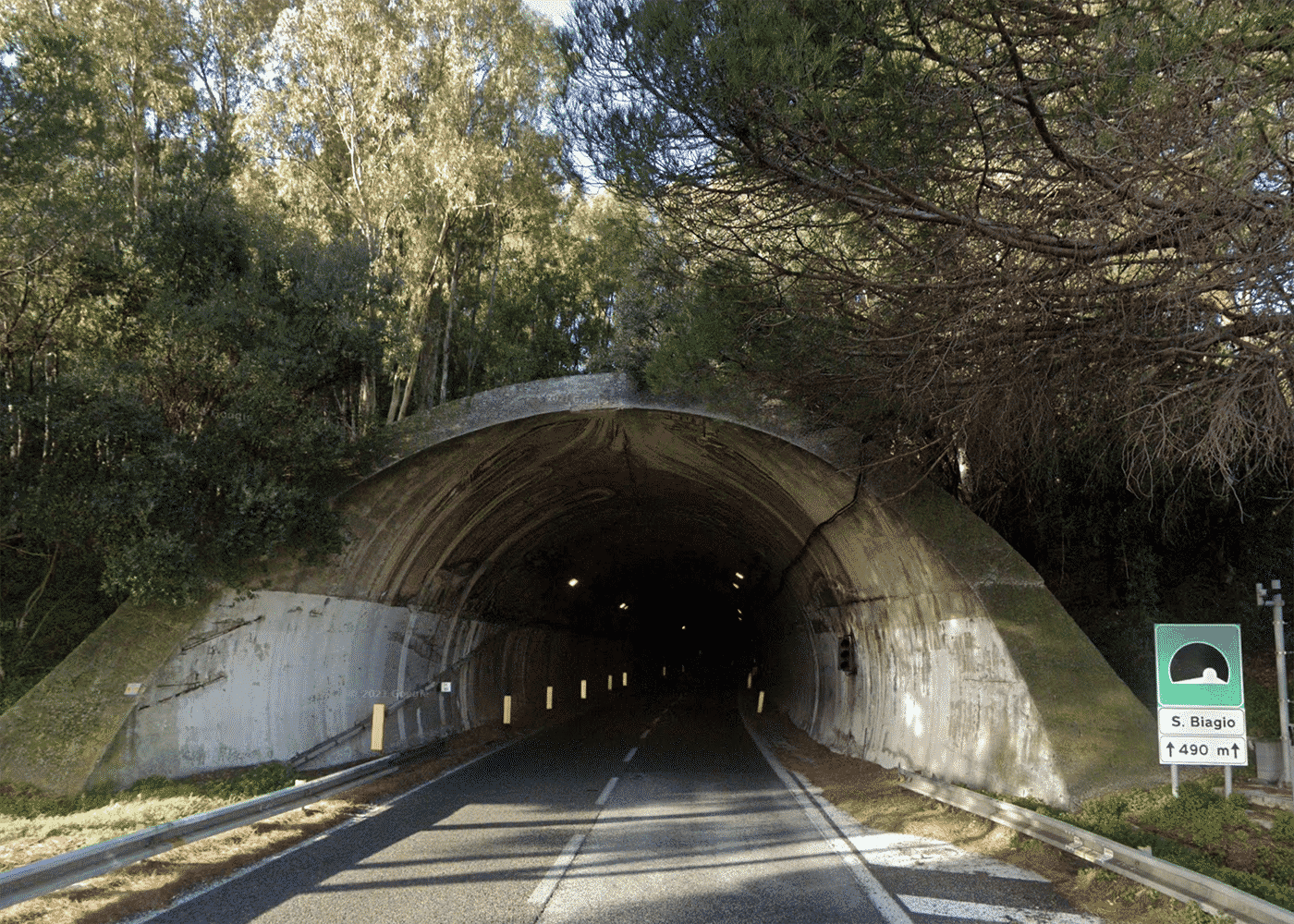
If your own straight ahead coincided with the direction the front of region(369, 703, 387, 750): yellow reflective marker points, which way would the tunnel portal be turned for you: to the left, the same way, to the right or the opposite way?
the same way

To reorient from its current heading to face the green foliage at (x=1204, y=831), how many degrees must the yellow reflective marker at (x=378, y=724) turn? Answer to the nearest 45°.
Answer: approximately 45° to its left

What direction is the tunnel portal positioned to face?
toward the camera

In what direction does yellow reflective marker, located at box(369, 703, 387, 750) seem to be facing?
toward the camera

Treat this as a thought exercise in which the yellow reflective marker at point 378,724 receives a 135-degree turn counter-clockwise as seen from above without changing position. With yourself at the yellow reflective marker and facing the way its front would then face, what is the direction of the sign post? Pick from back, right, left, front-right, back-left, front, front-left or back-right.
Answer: right

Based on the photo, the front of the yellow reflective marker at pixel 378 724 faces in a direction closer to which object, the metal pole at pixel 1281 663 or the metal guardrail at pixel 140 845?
the metal guardrail

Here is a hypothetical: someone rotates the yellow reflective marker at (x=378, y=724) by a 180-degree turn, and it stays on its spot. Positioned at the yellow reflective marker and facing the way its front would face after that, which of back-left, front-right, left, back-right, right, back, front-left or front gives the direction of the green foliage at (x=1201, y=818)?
back-right
